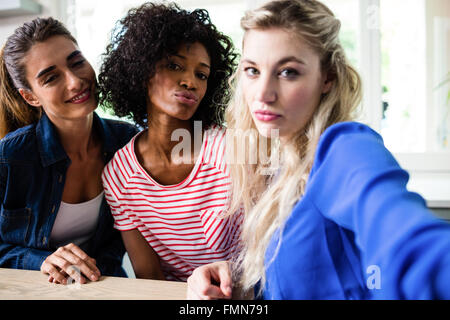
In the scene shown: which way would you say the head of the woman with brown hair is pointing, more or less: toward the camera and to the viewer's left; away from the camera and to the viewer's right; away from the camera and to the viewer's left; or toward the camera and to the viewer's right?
toward the camera and to the viewer's right

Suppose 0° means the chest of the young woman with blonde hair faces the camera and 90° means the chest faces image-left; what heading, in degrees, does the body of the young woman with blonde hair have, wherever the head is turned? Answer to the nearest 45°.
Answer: approximately 45°

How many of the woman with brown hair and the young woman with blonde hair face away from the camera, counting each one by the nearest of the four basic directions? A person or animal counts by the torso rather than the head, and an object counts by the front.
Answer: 0

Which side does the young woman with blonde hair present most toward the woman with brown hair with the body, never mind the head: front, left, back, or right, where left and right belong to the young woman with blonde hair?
right
